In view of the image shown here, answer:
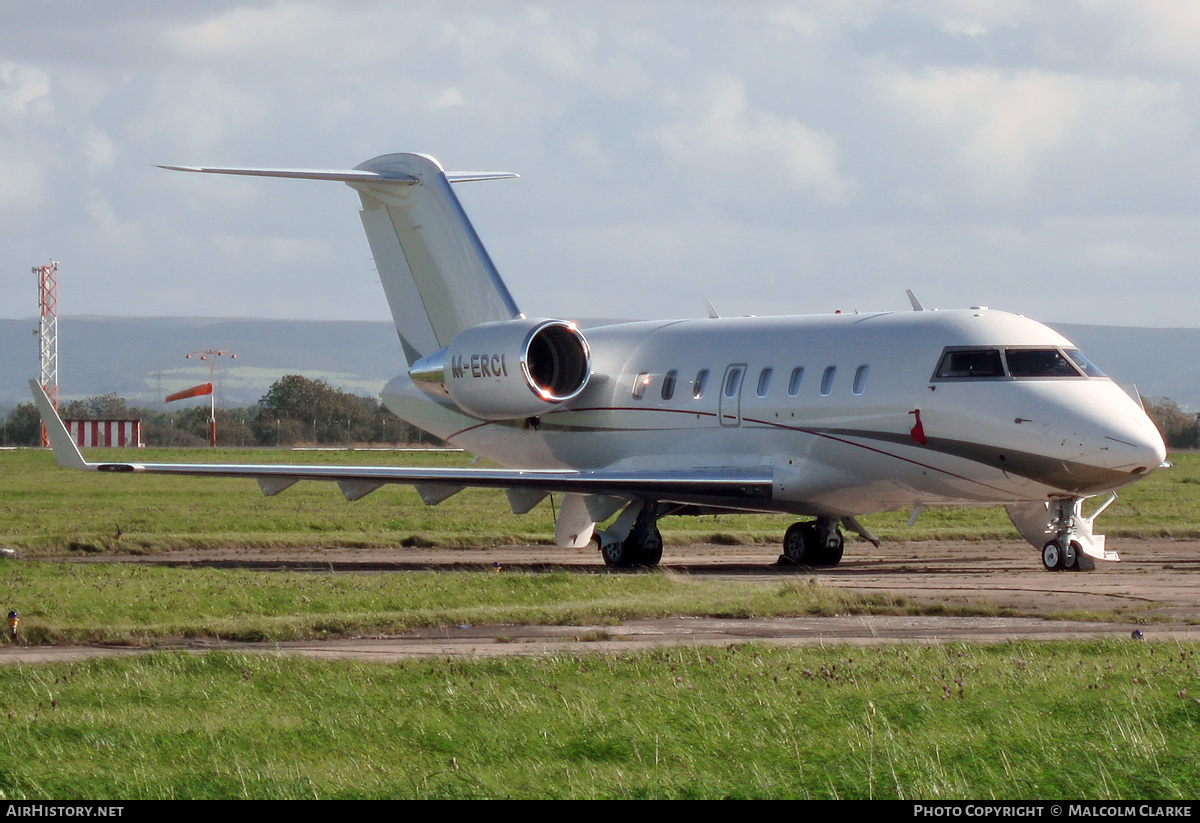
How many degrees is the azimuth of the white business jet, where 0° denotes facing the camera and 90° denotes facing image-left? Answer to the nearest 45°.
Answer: approximately 315°
